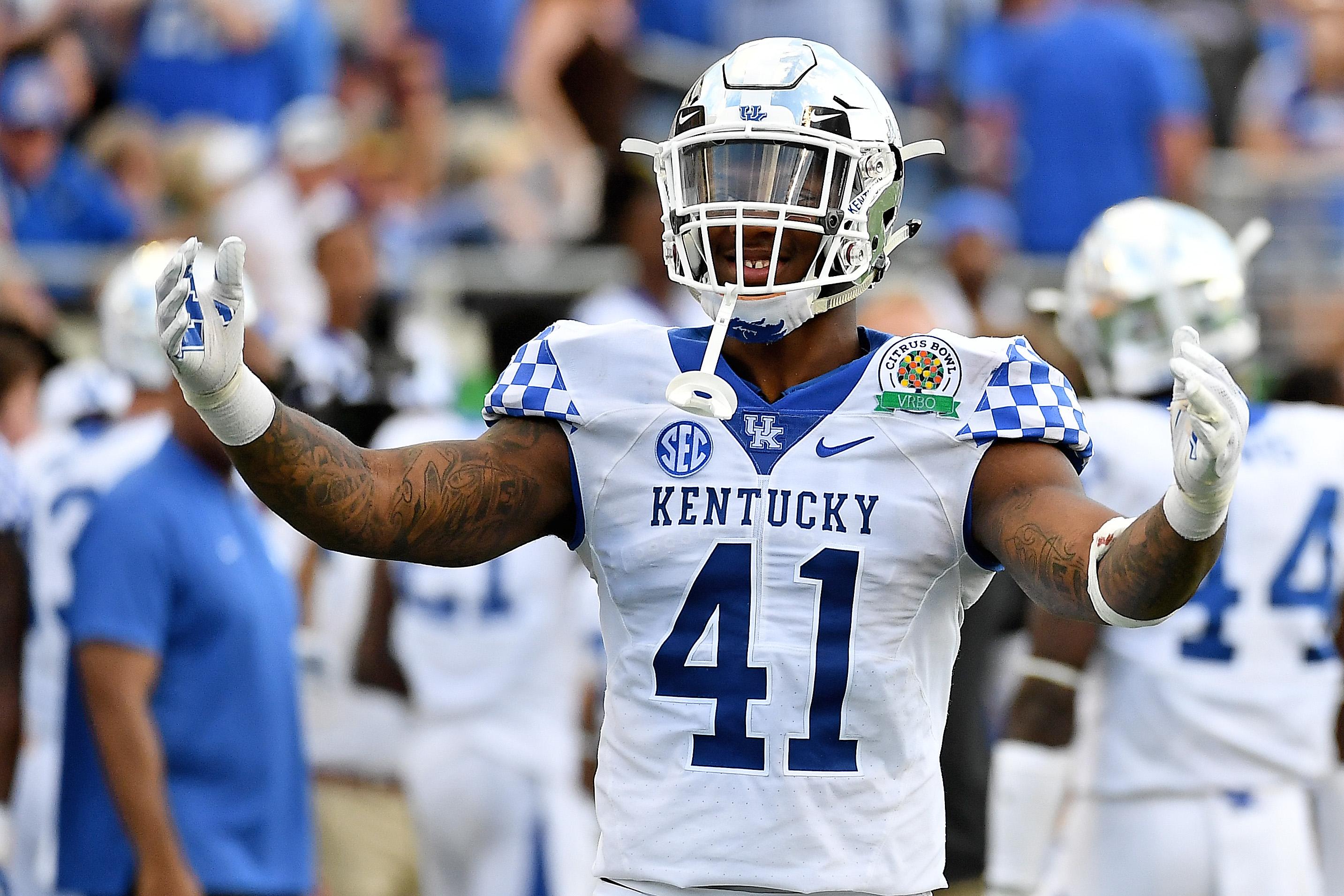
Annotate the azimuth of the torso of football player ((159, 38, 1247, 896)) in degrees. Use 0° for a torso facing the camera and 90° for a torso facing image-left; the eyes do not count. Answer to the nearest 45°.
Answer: approximately 0°

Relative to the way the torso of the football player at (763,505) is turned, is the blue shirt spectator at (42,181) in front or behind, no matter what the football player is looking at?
behind

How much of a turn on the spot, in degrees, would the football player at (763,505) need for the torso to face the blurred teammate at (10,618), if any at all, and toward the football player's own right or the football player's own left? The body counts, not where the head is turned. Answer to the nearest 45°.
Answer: approximately 135° to the football player's own right

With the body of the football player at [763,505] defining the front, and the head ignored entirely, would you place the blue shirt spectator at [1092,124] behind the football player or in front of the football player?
behind

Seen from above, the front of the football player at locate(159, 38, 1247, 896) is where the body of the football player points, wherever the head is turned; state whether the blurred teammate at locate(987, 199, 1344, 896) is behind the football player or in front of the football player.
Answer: behind
